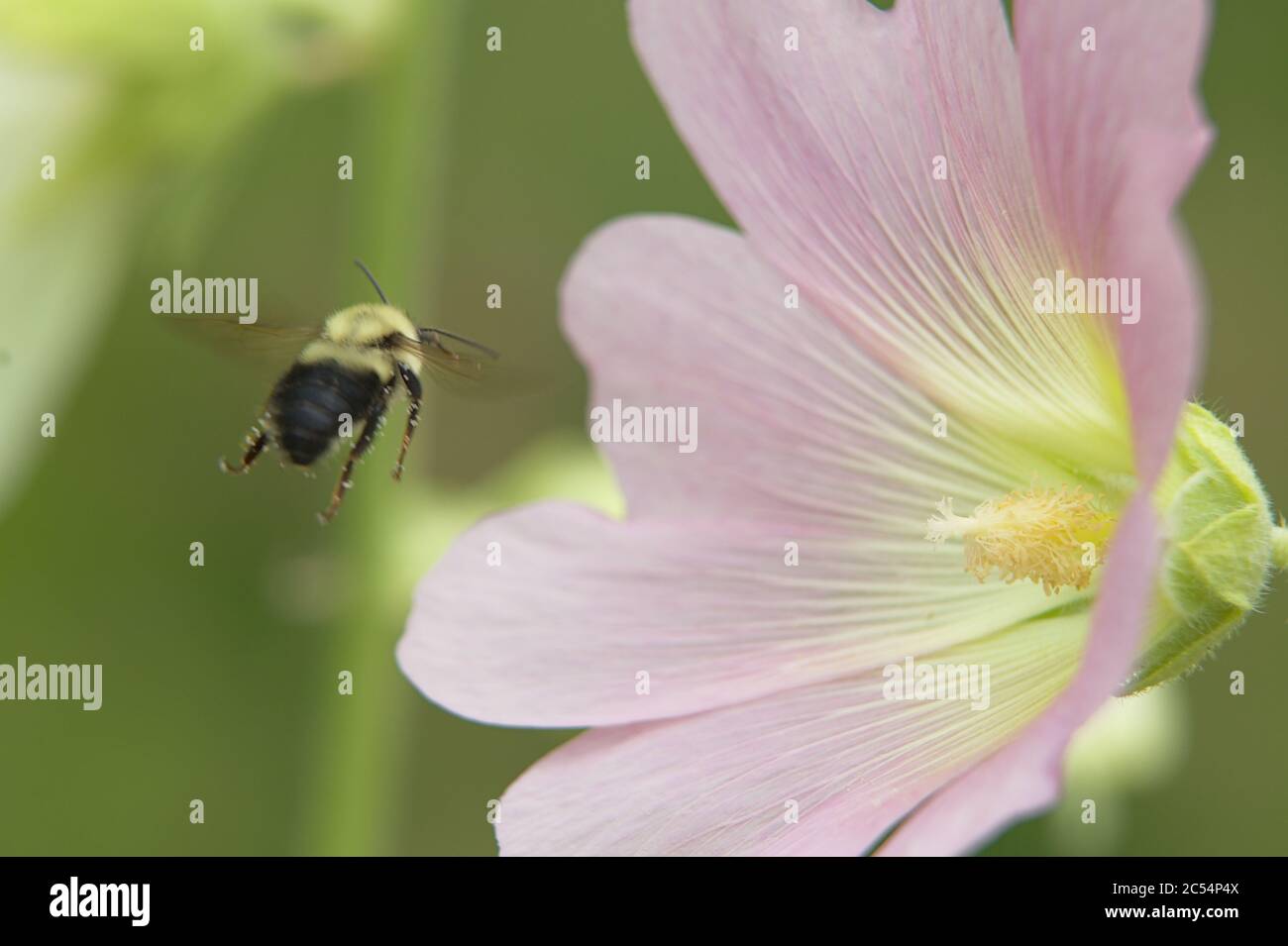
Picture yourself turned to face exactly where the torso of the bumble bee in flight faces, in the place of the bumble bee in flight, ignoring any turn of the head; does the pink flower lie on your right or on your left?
on your right

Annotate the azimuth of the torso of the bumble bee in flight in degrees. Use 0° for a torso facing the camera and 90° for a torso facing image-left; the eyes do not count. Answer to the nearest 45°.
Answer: approximately 225°

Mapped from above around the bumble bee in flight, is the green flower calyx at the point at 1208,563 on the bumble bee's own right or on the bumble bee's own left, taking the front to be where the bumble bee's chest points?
on the bumble bee's own right
